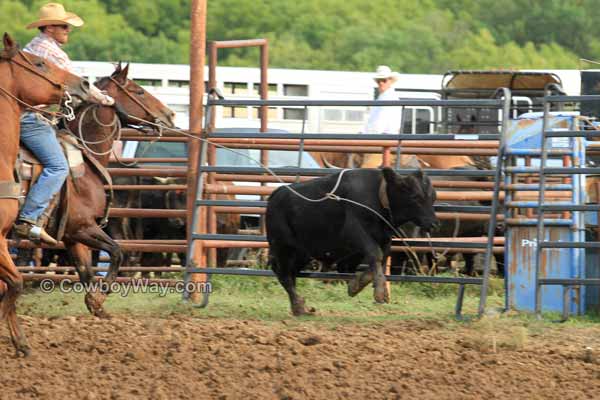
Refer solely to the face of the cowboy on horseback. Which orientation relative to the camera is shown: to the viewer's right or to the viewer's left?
to the viewer's right

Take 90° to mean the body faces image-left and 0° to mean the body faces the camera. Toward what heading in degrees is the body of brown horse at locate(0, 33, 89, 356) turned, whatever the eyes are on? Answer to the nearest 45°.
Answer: approximately 270°

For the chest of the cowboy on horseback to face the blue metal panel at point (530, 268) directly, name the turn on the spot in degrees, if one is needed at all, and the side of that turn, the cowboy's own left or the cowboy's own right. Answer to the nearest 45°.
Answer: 0° — they already face it

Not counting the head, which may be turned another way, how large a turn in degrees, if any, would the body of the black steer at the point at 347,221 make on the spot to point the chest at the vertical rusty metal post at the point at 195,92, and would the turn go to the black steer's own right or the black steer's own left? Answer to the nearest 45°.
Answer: approximately 135° to the black steer's own left

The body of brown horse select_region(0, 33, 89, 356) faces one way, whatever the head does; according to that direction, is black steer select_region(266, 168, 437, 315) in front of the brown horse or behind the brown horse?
in front

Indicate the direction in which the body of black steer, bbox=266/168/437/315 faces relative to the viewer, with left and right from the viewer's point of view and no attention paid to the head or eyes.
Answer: facing to the right of the viewer

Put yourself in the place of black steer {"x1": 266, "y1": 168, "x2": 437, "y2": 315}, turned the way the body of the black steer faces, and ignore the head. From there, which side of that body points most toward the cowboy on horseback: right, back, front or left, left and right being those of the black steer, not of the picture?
back

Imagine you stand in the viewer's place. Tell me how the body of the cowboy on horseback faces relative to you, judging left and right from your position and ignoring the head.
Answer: facing to the right of the viewer

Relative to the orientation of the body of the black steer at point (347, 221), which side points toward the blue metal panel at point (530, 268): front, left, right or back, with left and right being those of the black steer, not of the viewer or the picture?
front

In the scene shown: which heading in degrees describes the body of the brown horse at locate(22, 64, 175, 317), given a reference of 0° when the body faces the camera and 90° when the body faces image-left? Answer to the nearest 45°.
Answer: approximately 270°

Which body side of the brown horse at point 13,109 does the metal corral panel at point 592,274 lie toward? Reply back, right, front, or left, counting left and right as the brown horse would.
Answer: front

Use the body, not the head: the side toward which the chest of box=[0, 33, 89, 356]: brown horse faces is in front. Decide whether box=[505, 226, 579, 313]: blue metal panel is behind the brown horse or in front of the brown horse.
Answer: in front

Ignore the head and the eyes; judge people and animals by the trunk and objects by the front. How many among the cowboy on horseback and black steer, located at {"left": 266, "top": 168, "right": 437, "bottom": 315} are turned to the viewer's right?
2
